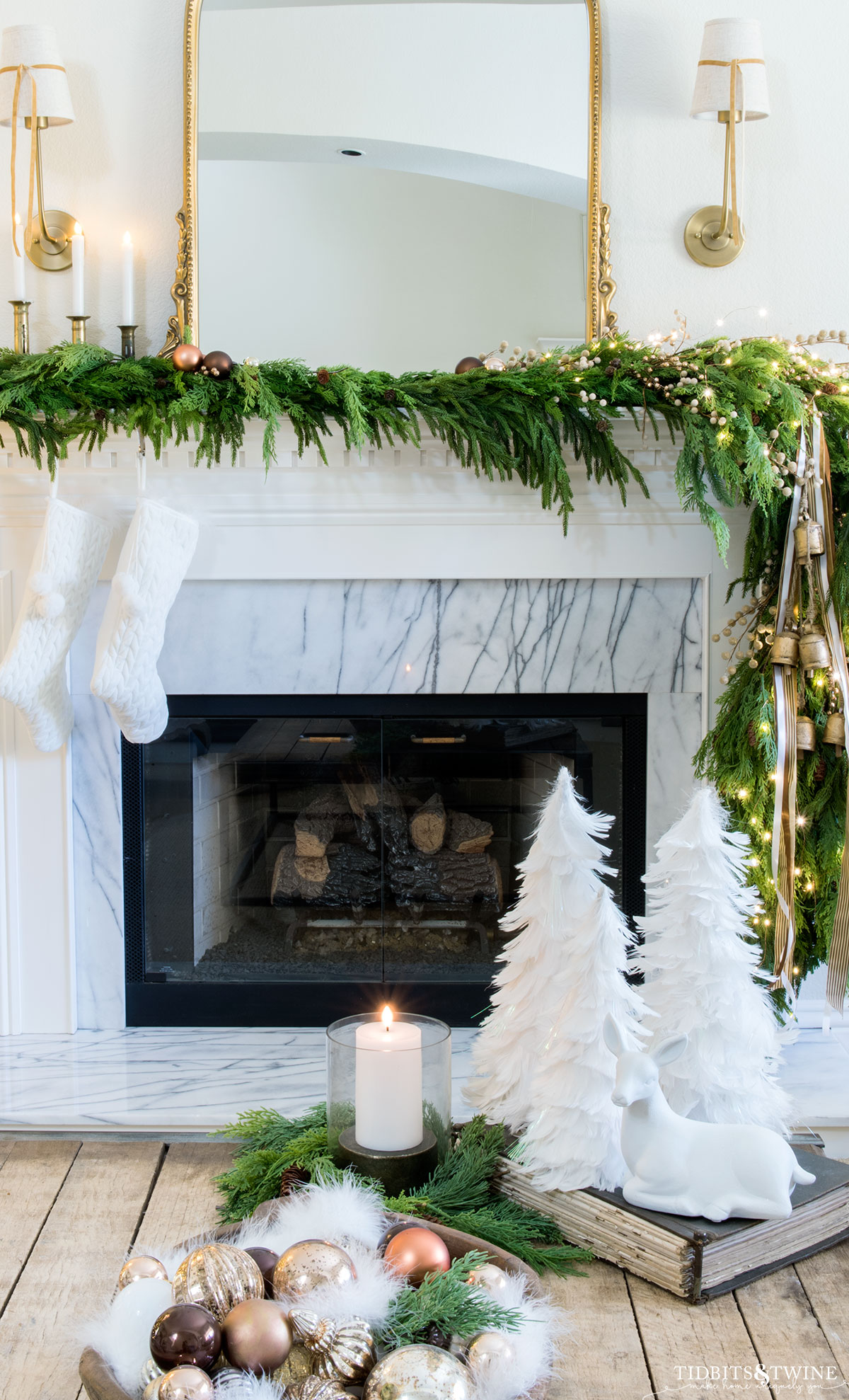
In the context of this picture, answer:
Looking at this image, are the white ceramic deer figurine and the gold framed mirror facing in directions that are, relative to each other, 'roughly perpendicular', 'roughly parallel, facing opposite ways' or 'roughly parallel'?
roughly perpendicular

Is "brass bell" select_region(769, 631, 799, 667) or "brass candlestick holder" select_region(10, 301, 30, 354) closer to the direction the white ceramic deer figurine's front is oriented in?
the brass candlestick holder

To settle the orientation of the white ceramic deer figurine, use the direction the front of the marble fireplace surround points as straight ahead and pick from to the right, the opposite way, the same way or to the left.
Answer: to the right

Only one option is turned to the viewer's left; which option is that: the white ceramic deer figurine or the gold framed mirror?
the white ceramic deer figurine

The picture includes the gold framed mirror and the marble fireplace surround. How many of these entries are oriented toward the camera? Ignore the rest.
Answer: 2

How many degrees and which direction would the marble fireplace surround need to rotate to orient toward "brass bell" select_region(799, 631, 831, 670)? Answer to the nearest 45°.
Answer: approximately 45° to its left

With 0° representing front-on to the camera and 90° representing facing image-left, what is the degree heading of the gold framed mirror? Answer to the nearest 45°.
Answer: approximately 0°

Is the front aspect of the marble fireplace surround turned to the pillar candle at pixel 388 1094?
yes

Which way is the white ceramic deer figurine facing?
to the viewer's left
